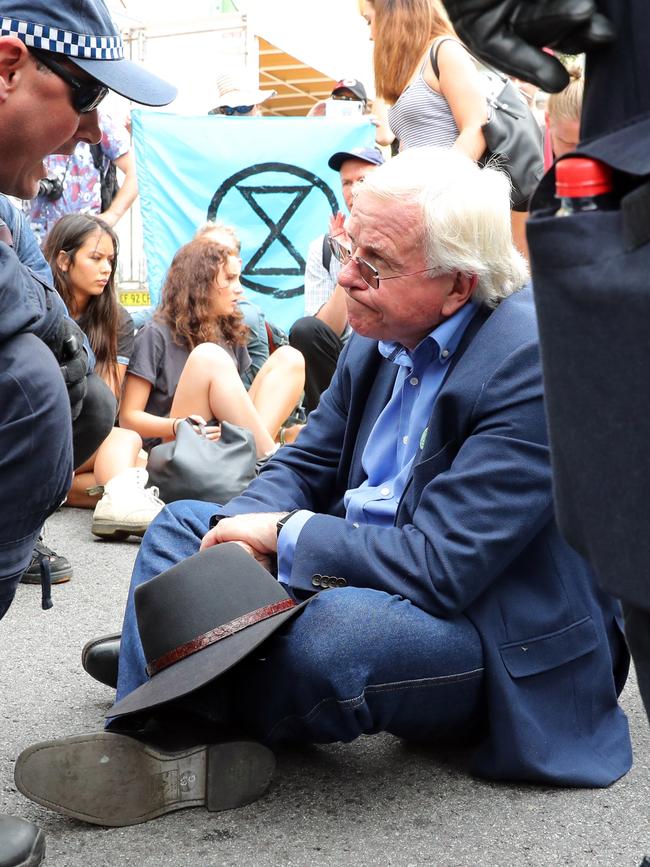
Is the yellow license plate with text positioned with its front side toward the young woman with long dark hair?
yes

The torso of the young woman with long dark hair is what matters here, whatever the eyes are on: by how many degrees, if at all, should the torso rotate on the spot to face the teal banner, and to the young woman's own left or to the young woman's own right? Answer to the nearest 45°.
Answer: approximately 90° to the young woman's own left

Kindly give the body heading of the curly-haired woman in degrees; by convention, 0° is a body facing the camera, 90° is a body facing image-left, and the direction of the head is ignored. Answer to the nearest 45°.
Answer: approximately 315°

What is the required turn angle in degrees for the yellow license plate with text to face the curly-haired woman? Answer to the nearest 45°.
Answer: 0° — it already faces them
